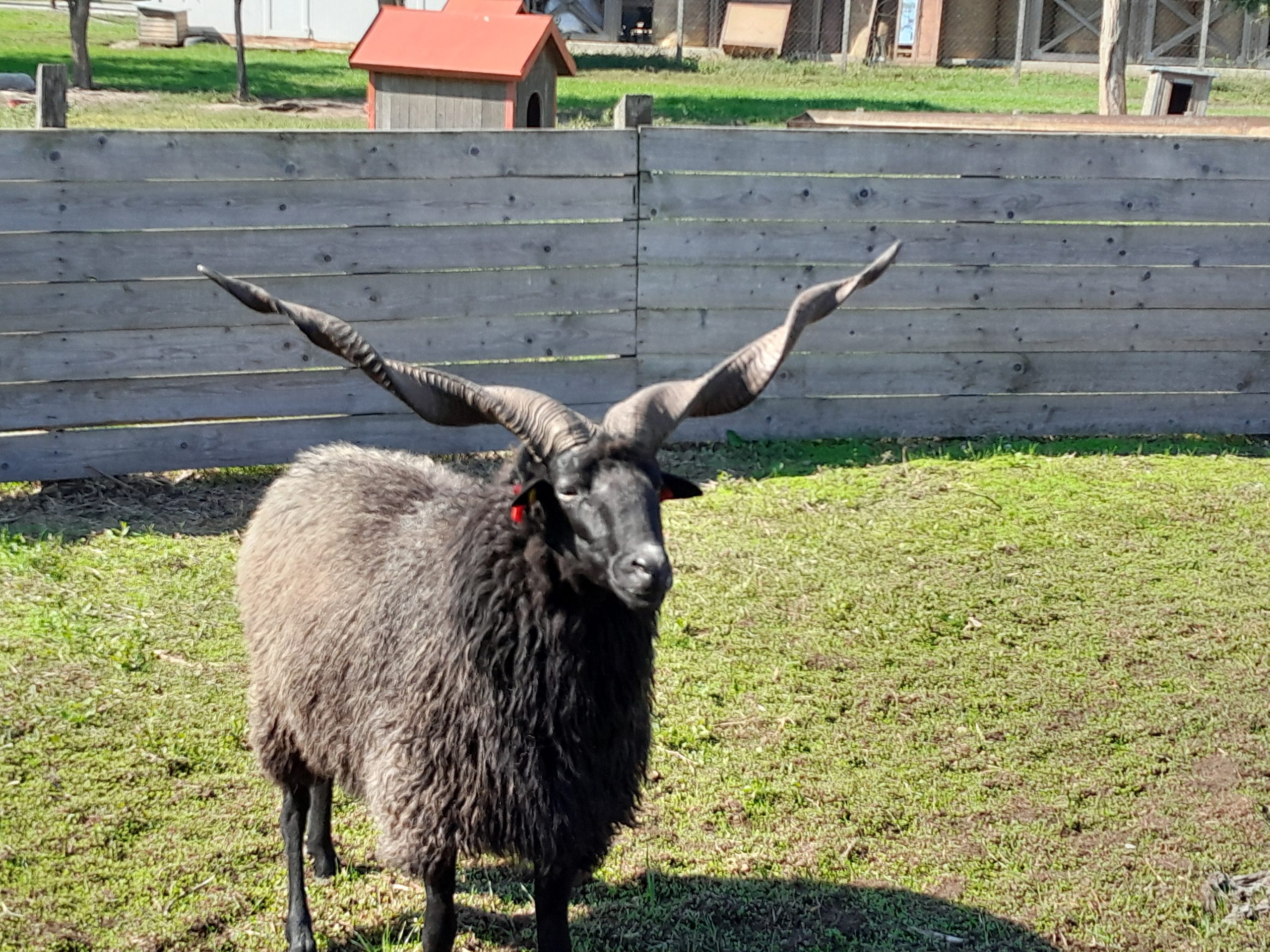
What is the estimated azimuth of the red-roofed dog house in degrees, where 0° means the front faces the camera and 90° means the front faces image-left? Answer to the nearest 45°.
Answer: approximately 315°

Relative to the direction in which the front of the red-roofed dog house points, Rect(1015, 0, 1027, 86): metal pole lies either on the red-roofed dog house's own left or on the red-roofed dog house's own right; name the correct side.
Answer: on the red-roofed dog house's own left

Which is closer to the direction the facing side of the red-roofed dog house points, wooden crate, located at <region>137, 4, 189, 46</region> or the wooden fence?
the wooden fence

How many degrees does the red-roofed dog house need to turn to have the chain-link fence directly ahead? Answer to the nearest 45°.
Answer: approximately 90° to its left

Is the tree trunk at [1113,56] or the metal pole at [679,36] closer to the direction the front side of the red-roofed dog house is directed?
the tree trunk

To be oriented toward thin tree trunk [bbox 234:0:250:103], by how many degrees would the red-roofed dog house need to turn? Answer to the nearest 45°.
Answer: approximately 135° to its left

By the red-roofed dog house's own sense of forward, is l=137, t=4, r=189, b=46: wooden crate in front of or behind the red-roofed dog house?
behind
